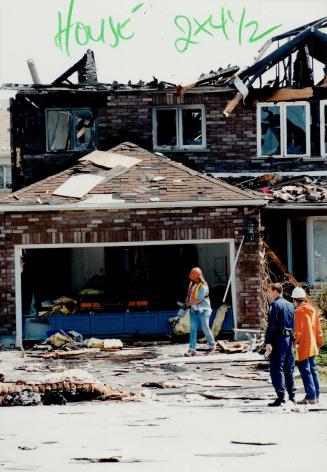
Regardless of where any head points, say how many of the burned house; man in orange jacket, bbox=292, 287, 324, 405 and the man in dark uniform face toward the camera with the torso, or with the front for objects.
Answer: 1

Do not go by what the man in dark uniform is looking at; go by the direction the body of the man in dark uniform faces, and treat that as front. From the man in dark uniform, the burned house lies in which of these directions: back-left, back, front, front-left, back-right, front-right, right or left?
front-right

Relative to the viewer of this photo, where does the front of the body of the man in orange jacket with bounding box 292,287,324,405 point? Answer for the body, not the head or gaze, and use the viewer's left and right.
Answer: facing away from the viewer and to the left of the viewer

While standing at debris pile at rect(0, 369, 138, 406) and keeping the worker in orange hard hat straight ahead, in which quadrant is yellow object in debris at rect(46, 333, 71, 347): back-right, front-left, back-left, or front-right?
front-left

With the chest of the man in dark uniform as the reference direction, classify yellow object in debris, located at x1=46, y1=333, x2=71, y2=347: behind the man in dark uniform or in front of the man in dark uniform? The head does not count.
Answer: in front

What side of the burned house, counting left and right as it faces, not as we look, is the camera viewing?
front

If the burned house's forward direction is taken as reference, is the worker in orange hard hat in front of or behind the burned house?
in front

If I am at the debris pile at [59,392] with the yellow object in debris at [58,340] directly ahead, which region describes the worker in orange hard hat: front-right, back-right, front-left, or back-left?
front-right

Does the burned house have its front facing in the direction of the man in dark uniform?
yes

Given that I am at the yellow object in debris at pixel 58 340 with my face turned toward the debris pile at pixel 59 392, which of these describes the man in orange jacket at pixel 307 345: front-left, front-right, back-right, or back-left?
front-left

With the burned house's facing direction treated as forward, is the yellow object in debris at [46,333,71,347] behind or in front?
in front

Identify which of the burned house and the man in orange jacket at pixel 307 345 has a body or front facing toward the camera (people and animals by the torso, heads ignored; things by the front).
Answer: the burned house

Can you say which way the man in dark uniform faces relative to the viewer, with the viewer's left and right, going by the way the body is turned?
facing away from the viewer and to the left of the viewer
